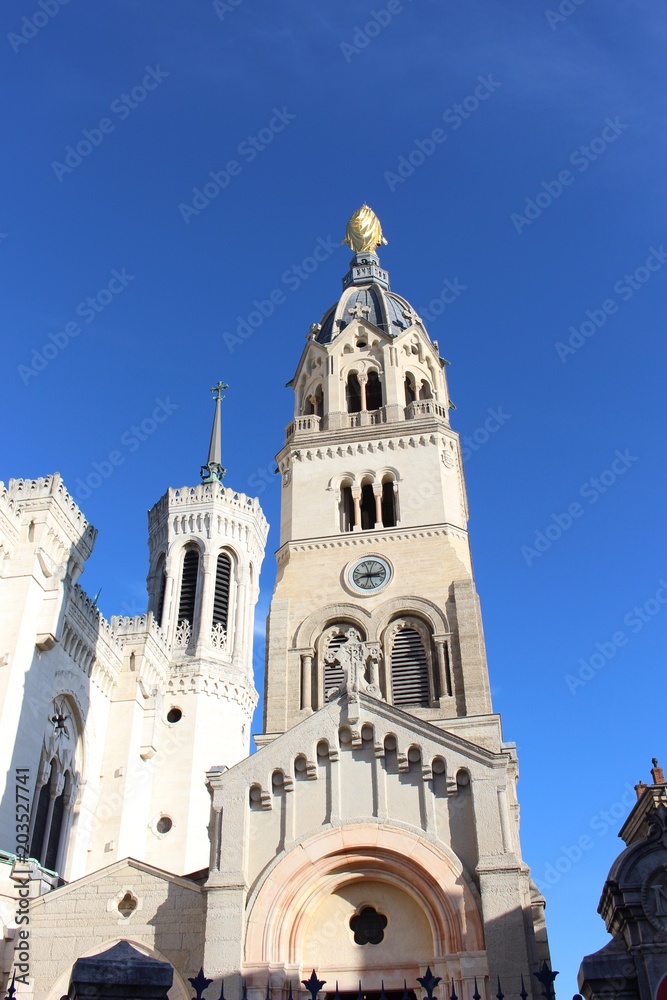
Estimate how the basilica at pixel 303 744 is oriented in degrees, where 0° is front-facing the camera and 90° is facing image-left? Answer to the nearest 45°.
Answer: approximately 0°
